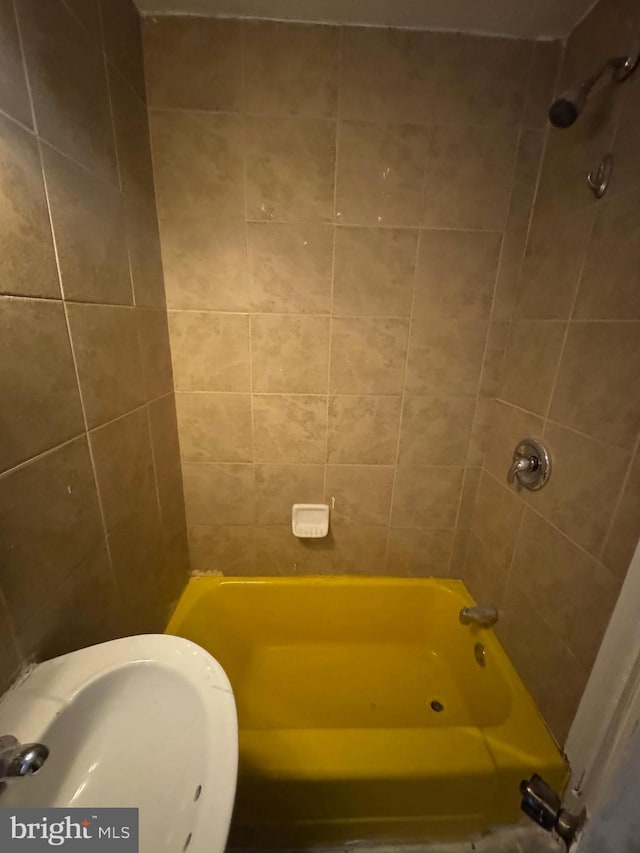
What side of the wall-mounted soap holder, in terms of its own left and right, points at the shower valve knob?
left

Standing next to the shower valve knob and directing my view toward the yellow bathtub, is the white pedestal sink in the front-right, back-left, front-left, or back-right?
front-left

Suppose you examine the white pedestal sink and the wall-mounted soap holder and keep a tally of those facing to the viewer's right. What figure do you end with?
1

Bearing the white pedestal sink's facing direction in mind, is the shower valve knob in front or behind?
in front

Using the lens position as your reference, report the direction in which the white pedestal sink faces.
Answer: facing to the right of the viewer

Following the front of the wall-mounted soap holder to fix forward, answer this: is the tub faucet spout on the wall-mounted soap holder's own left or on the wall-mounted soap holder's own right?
on the wall-mounted soap holder's own left

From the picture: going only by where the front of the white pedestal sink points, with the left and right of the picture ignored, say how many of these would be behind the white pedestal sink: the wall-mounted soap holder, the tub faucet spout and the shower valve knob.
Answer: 0

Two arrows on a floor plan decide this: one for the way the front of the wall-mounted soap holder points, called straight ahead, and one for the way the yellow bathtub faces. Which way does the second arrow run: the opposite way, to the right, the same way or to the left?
the same way

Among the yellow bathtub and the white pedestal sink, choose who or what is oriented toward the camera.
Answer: the yellow bathtub

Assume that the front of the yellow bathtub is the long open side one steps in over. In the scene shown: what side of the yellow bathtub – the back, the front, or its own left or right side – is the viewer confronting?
front

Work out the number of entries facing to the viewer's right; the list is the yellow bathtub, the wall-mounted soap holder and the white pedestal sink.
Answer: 1

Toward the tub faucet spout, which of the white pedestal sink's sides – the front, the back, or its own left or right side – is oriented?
front

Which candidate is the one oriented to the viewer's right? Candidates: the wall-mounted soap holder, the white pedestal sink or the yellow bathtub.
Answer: the white pedestal sink
